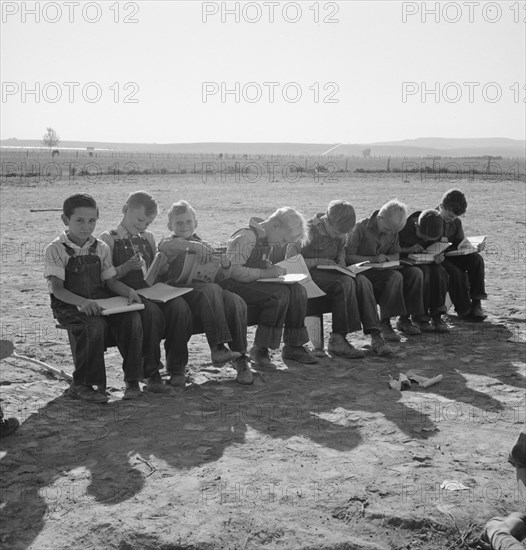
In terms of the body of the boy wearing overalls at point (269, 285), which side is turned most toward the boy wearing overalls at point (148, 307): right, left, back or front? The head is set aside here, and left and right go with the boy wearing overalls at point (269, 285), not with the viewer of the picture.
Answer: right

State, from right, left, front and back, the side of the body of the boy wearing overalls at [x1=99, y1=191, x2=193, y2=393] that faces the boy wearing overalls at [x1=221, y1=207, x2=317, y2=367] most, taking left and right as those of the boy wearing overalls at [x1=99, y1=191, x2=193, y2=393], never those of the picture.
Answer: left

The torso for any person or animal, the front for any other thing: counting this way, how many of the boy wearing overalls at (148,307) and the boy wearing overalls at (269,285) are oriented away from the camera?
0

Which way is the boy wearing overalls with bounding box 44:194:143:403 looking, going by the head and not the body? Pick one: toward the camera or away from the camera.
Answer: toward the camera

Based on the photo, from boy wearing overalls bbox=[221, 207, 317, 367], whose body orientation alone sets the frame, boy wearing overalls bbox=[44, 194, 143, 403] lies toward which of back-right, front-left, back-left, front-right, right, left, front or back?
right

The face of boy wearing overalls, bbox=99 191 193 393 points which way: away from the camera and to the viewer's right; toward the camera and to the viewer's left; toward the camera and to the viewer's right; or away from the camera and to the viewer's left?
toward the camera and to the viewer's right

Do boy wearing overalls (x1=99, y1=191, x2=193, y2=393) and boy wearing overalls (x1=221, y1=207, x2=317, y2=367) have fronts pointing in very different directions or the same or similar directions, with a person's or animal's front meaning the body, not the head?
same or similar directions

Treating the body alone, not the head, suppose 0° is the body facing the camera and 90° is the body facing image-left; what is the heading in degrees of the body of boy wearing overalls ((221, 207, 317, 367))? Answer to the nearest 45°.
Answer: approximately 315°
